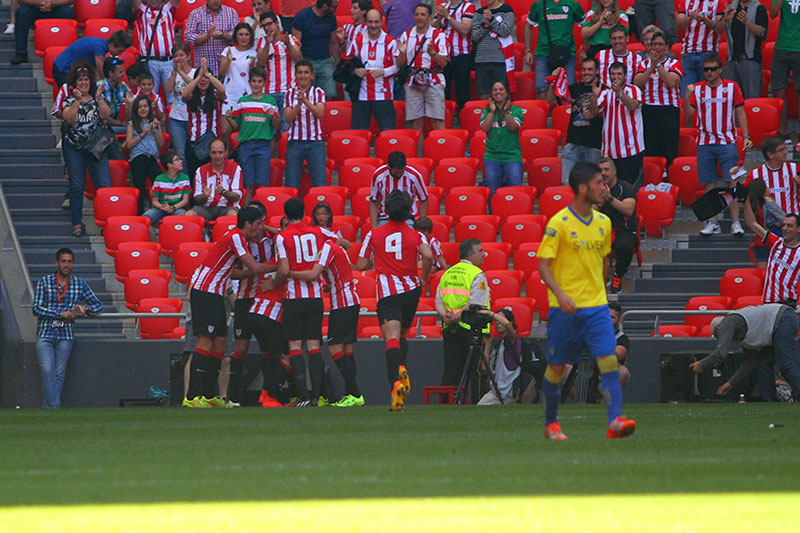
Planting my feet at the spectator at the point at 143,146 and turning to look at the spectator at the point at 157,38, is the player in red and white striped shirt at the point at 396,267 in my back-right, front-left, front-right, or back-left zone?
back-right

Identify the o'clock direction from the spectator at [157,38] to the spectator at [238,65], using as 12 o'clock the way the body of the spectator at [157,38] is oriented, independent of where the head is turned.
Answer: the spectator at [238,65] is roughly at 10 o'clock from the spectator at [157,38].

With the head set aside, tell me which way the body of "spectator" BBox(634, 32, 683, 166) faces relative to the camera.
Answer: toward the camera

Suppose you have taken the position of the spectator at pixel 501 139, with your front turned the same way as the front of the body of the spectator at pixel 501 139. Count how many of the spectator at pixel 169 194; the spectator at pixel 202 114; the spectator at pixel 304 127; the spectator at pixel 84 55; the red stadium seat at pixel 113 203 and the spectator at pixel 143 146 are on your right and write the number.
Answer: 6

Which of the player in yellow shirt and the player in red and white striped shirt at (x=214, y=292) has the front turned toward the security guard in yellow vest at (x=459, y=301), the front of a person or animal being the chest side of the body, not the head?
the player in red and white striped shirt

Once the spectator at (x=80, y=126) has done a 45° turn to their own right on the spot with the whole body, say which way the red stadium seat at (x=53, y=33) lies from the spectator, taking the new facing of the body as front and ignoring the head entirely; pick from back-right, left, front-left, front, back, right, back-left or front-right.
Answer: back-right

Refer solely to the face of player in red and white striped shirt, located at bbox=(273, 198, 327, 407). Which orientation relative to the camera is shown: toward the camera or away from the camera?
away from the camera

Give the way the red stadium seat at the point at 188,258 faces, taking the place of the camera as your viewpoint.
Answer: facing the viewer

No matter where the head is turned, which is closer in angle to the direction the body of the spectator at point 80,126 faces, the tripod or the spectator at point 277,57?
the tripod

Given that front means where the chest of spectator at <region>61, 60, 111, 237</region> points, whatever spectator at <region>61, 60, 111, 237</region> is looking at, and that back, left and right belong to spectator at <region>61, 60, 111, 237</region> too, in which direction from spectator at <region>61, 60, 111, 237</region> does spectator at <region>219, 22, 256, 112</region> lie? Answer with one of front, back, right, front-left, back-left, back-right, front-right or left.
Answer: left

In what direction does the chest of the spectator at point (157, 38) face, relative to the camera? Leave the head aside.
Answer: toward the camera

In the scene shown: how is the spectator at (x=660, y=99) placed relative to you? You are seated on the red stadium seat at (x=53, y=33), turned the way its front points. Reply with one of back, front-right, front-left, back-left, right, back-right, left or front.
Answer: front-left

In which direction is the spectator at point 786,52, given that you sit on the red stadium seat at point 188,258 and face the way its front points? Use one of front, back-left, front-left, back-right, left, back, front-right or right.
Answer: left

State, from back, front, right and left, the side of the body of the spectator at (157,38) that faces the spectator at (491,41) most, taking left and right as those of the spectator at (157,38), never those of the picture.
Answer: left

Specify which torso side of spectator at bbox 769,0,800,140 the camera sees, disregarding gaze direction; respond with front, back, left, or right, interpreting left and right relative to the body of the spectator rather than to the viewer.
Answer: front

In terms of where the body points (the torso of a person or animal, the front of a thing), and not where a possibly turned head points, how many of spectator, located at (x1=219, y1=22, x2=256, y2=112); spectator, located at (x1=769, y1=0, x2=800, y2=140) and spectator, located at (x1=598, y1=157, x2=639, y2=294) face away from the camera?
0
